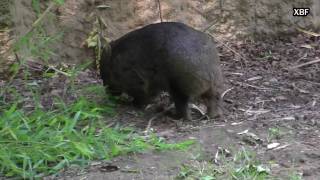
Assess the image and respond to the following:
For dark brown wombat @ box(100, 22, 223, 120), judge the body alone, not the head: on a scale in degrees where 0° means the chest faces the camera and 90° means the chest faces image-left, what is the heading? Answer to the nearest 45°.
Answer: approximately 135°
